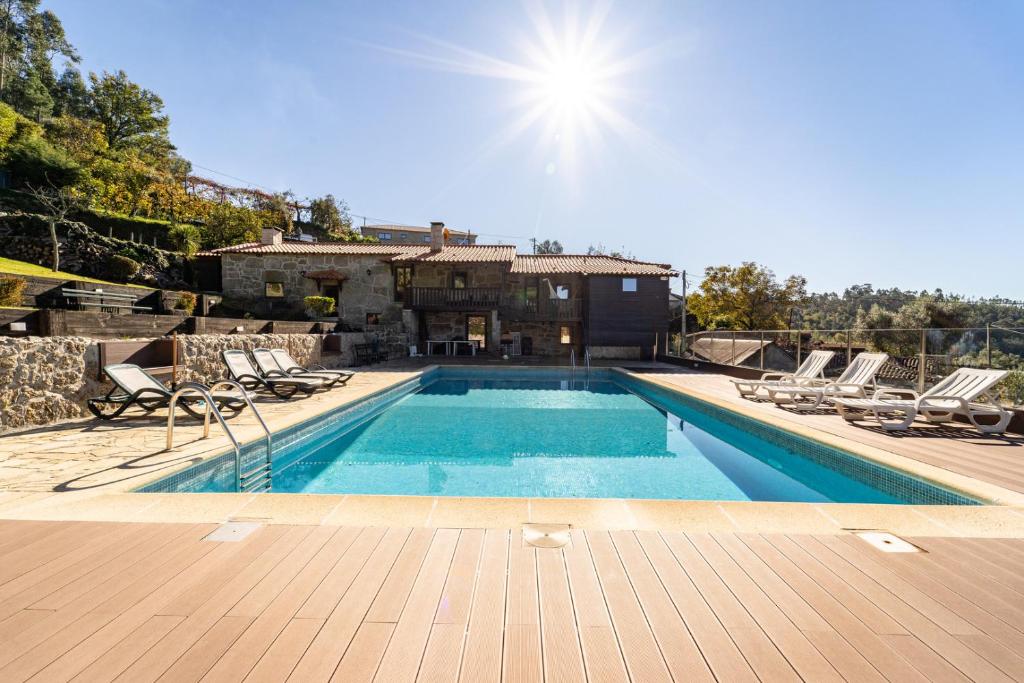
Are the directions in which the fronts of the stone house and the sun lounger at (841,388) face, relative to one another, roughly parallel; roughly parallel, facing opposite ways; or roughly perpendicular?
roughly perpendicular

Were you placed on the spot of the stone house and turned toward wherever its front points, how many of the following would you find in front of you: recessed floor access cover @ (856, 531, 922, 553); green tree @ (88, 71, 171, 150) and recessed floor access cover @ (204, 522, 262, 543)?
2

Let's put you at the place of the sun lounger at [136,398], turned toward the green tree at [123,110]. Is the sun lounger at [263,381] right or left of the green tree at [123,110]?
right

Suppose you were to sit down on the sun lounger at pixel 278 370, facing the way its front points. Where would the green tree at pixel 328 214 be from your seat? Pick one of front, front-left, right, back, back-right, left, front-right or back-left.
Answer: back-left

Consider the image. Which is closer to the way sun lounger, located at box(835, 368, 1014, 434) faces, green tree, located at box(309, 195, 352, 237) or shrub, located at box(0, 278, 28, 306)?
the shrub

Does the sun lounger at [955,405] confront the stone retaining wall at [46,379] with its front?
yes

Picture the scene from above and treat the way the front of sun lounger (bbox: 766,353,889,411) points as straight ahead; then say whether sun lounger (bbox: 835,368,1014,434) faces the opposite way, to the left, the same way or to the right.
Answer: the same way

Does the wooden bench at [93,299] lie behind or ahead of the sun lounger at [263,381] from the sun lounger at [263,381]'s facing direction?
behind

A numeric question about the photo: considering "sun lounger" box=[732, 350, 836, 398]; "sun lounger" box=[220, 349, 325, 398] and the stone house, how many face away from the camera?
0

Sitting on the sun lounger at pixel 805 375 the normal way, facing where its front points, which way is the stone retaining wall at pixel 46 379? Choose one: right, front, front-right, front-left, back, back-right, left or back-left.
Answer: front

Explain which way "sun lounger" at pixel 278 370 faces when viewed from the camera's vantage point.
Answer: facing the viewer and to the right of the viewer

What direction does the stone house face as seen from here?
toward the camera

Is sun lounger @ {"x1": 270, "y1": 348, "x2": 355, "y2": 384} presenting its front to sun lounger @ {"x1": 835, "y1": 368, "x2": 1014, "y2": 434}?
yes

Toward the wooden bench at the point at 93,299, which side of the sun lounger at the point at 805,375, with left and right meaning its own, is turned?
front

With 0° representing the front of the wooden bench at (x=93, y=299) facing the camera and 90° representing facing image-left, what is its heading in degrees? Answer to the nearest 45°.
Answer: approximately 315°

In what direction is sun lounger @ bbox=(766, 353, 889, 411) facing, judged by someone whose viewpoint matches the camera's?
facing the viewer and to the left of the viewer

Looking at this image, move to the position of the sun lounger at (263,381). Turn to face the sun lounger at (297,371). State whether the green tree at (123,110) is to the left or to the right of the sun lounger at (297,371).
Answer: left

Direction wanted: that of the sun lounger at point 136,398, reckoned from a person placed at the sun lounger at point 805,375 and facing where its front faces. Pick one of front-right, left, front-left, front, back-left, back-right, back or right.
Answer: front

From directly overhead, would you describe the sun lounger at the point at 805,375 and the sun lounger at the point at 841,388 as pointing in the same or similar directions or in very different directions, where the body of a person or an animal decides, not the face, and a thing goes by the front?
same or similar directions

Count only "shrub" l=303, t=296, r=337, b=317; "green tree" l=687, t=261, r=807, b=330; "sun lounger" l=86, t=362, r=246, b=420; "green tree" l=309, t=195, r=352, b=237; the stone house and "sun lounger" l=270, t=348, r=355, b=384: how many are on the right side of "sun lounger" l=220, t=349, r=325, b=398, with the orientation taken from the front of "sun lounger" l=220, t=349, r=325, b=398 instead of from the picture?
1
